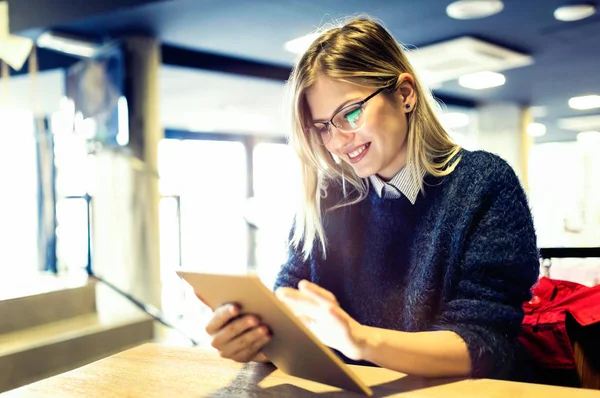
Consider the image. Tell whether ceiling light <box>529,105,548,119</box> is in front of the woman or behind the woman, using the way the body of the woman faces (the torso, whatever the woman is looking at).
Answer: behind

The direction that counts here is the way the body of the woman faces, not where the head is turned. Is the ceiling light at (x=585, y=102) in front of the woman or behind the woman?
behind

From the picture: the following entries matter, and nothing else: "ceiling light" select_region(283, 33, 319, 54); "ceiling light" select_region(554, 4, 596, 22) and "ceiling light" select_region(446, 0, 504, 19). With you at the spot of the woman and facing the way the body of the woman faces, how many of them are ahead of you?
0

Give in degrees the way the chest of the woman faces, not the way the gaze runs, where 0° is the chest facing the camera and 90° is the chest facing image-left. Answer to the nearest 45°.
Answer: approximately 45°

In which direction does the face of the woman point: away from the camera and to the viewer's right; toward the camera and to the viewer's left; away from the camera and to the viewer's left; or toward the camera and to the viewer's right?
toward the camera and to the viewer's left

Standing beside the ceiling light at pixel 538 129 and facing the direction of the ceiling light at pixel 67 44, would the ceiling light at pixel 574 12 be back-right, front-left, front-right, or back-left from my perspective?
front-left

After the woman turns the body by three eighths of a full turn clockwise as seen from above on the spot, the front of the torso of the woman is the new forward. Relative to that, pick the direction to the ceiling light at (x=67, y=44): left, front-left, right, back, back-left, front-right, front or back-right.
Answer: front-left
